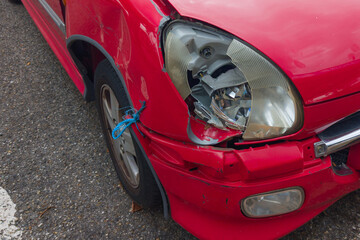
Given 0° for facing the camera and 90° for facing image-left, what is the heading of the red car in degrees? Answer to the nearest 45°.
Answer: approximately 315°
